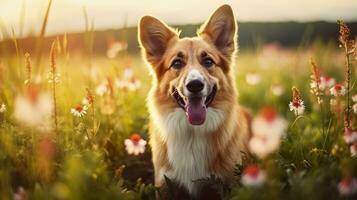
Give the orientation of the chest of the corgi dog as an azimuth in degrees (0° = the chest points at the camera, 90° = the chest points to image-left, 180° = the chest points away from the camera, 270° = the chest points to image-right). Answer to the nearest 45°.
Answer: approximately 0°

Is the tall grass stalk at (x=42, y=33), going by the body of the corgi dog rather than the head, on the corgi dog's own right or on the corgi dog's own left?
on the corgi dog's own right

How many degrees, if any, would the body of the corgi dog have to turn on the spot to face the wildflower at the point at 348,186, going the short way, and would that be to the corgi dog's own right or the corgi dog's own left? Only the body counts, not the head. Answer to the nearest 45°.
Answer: approximately 45° to the corgi dog's own left
